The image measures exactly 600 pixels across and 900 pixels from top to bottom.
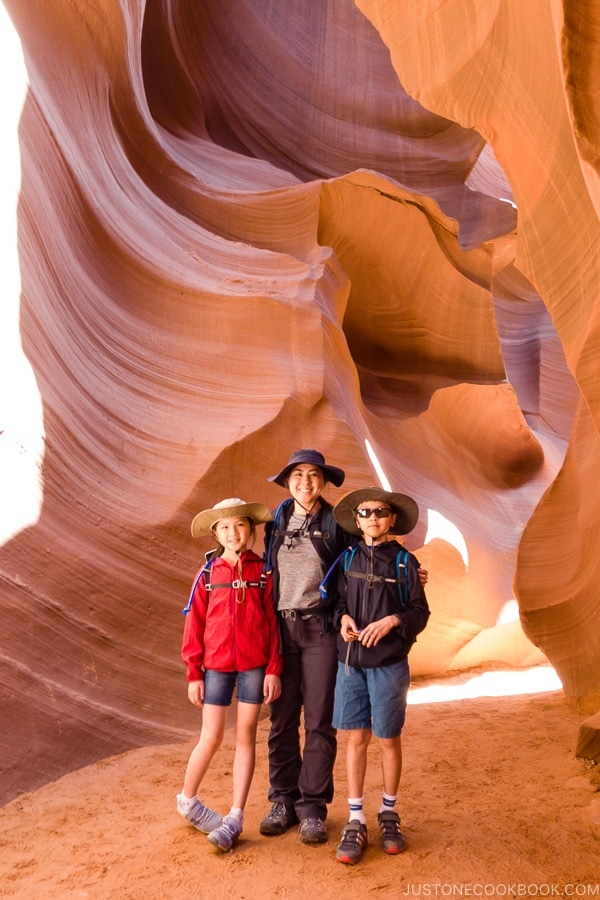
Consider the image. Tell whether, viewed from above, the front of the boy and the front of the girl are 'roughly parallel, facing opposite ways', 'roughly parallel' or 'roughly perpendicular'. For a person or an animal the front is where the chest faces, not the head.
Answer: roughly parallel

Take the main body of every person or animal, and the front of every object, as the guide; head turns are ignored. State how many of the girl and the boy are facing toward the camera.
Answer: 2

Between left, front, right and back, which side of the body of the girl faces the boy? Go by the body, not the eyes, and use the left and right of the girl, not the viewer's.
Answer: left

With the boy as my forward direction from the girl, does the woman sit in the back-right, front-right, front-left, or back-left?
front-left

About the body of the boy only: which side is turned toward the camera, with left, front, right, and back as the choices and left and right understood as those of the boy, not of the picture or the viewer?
front

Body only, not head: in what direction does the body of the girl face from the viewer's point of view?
toward the camera

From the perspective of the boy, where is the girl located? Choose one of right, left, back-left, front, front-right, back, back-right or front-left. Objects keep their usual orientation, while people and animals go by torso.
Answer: right
